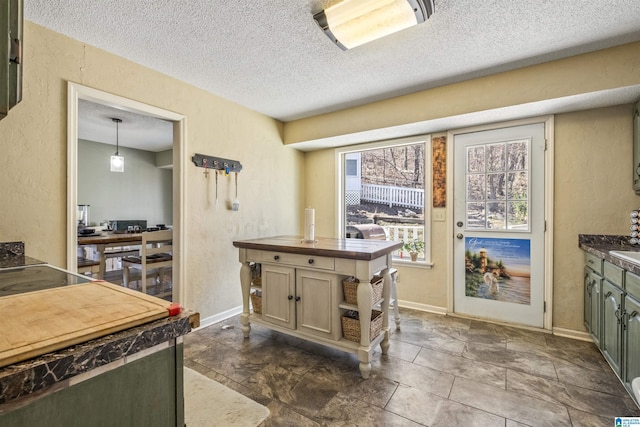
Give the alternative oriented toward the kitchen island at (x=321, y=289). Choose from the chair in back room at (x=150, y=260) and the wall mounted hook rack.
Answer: the wall mounted hook rack

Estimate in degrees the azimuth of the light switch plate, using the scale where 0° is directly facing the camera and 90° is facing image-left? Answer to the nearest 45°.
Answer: approximately 0°

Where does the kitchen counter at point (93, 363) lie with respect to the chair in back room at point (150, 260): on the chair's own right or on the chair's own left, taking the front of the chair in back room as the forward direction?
on the chair's own left

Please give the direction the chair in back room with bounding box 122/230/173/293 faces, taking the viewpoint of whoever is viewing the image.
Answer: facing away from the viewer and to the left of the viewer

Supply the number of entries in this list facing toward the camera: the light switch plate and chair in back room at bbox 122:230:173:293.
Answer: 1

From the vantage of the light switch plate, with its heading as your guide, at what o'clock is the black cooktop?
The black cooktop is roughly at 1 o'clock from the light switch plate.

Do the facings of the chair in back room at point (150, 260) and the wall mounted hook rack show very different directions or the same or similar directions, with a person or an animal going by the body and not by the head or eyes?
very different directions

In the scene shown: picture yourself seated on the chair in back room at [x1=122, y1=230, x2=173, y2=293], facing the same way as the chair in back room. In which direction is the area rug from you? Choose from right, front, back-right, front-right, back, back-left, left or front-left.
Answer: back-left

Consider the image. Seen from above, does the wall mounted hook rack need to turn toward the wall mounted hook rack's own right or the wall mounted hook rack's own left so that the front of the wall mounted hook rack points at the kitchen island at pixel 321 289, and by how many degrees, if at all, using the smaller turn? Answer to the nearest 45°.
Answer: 0° — it already faces it

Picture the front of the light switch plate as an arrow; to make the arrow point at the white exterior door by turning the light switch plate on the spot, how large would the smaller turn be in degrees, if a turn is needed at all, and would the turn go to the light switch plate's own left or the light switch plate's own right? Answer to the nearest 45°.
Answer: approximately 90° to the light switch plate's own left
